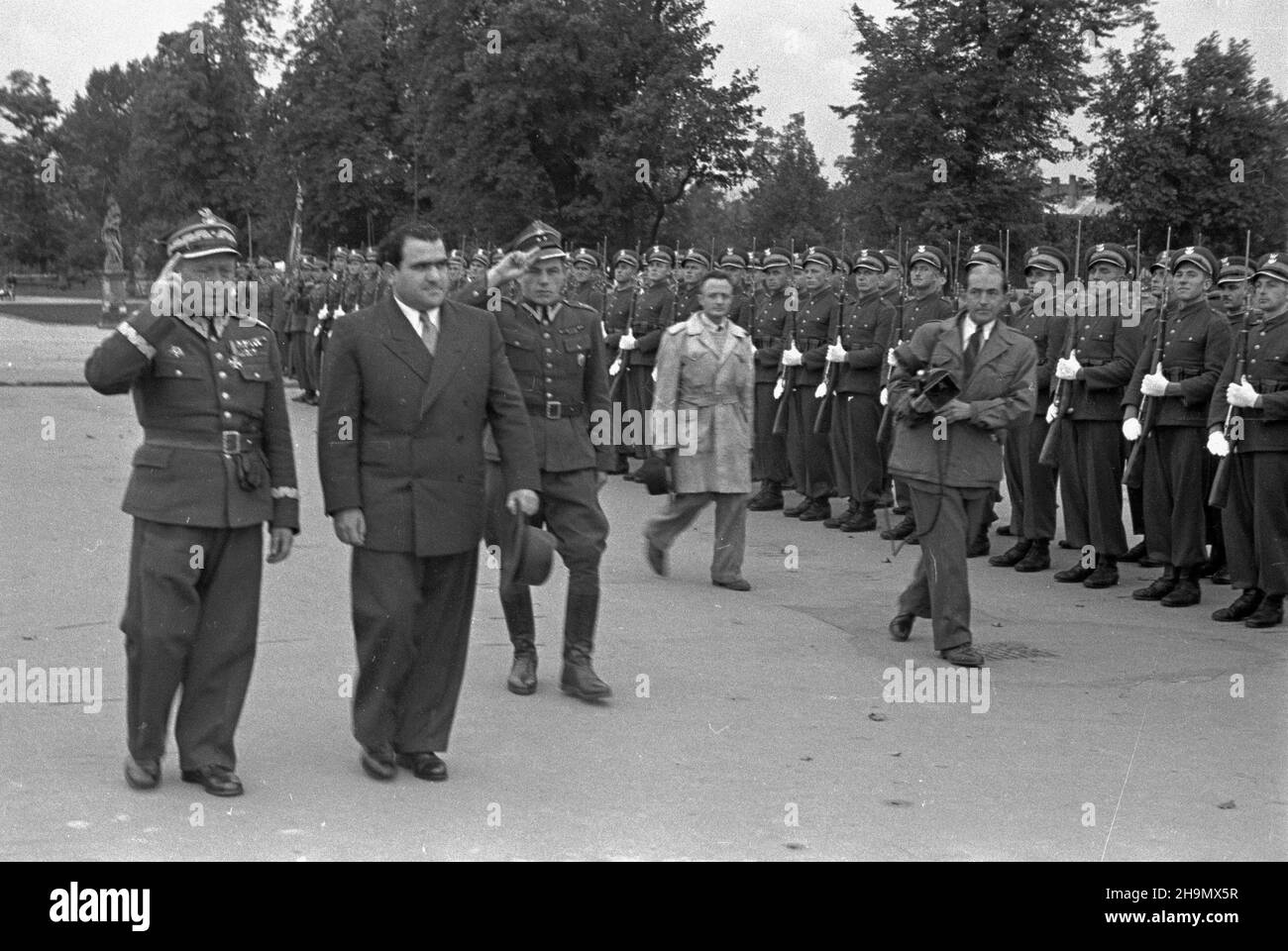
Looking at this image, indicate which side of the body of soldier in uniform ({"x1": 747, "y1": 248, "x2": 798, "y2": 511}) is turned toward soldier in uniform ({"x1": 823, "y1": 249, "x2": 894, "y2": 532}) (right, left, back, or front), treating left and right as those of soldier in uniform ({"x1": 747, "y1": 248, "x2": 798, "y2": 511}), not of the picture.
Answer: left

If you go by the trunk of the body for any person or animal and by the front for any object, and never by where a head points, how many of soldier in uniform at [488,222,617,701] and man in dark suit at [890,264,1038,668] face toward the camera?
2

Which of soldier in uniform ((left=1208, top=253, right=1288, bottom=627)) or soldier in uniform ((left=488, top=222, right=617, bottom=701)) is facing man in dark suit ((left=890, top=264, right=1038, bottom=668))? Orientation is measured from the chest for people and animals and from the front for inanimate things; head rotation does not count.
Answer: soldier in uniform ((left=1208, top=253, right=1288, bottom=627))

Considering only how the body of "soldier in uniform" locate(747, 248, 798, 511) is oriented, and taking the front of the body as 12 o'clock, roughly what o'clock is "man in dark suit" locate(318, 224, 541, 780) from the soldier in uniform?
The man in dark suit is roughly at 11 o'clock from the soldier in uniform.

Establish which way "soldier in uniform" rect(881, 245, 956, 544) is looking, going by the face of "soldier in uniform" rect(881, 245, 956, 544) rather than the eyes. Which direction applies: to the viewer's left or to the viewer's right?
to the viewer's left

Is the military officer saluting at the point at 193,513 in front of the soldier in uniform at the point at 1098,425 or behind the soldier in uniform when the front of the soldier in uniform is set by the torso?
in front

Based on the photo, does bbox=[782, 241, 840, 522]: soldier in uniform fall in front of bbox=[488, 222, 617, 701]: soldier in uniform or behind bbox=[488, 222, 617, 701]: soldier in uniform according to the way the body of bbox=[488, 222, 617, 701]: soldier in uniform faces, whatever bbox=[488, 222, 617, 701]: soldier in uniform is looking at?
behind

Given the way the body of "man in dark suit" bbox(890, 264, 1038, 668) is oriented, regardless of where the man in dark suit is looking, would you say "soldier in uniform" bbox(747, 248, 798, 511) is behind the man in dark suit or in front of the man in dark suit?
behind

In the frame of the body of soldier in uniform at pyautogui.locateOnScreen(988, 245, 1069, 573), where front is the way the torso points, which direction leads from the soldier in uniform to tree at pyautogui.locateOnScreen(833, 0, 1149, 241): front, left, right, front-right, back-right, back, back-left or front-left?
back-right

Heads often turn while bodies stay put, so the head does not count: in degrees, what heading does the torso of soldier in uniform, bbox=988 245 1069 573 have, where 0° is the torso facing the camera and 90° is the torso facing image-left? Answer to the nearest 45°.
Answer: approximately 45°

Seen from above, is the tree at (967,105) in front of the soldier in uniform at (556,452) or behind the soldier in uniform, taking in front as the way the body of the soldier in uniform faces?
behind

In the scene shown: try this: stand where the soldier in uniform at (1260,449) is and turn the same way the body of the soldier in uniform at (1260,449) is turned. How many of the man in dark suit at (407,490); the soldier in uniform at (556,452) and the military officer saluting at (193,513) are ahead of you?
3

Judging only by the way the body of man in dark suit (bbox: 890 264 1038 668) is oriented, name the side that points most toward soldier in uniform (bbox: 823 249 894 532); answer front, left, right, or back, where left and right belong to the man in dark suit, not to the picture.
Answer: back

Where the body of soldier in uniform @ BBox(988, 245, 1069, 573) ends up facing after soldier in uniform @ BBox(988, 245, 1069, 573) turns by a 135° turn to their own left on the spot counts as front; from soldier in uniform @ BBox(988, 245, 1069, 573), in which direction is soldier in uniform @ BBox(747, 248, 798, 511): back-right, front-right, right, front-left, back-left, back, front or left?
back-left

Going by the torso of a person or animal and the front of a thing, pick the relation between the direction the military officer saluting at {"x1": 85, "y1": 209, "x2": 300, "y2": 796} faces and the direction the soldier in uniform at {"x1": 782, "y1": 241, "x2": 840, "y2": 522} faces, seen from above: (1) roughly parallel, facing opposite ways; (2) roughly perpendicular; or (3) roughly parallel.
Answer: roughly perpendicular

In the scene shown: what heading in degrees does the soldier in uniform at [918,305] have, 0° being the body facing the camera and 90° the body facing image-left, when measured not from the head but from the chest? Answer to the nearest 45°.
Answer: approximately 45°
